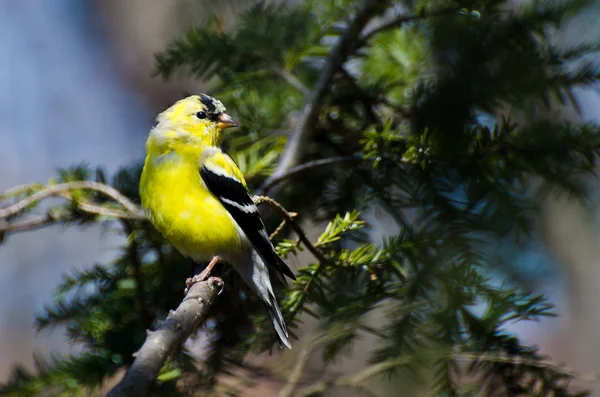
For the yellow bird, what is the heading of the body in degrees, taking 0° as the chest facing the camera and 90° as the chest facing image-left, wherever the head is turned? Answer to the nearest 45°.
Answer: approximately 45°

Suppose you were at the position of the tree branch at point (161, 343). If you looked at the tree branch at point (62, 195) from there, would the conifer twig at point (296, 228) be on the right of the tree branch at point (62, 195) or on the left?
right

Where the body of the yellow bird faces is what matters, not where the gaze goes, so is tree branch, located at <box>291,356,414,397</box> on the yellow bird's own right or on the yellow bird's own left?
on the yellow bird's own left

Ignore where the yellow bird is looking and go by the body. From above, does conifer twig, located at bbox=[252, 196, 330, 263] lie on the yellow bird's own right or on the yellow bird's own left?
on the yellow bird's own left
